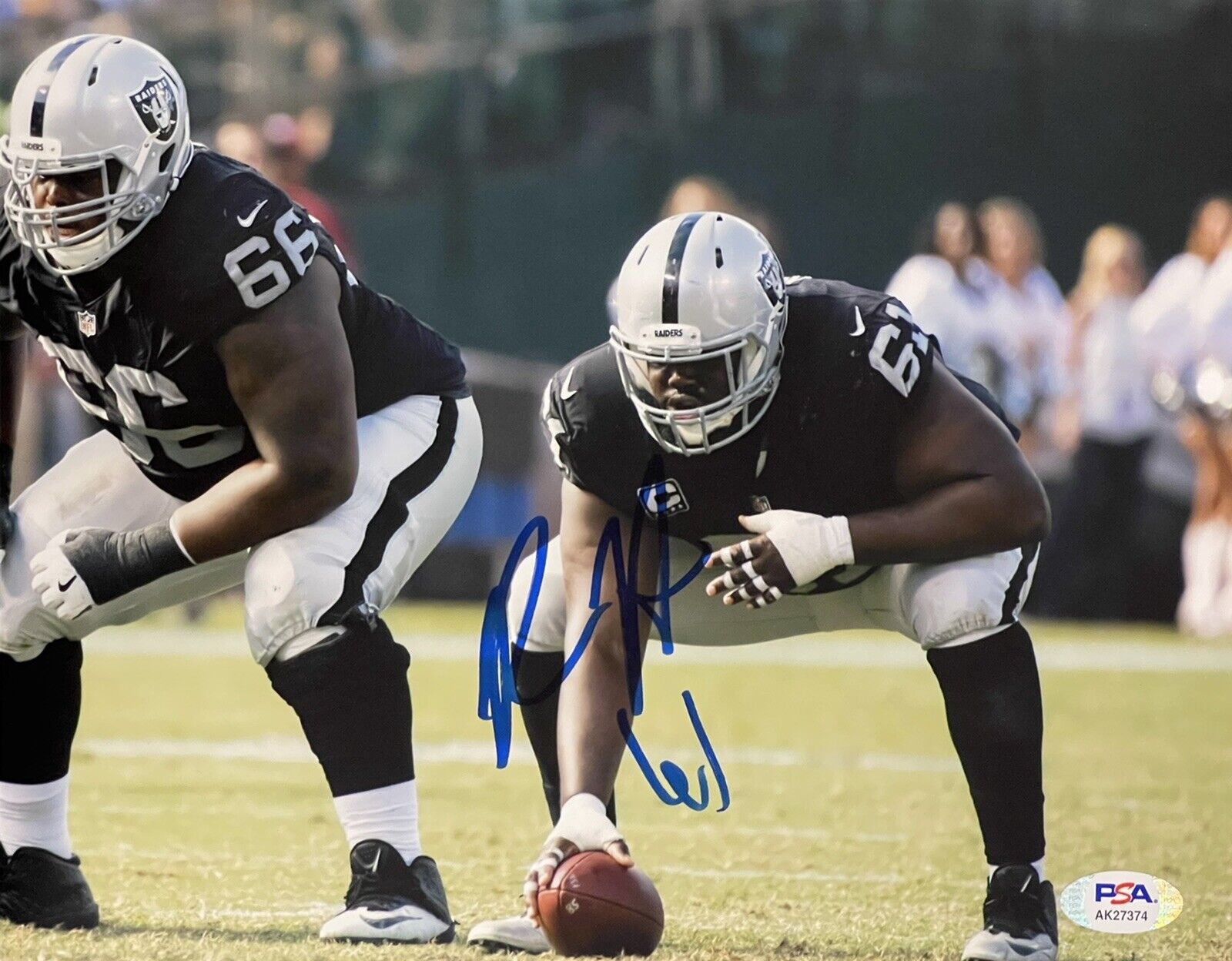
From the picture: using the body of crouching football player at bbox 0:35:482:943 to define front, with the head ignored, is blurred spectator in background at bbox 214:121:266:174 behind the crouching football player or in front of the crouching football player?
behind
